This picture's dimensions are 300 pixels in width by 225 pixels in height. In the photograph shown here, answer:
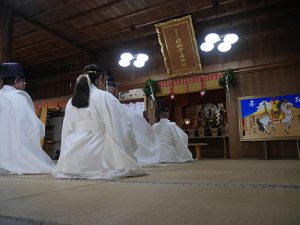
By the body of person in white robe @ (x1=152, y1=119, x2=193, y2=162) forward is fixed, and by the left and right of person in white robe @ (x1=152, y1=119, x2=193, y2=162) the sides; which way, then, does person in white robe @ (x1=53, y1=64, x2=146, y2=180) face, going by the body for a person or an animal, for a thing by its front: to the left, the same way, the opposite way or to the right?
the same way

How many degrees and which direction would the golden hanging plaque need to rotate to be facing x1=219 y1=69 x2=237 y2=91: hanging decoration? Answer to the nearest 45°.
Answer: approximately 90° to its left

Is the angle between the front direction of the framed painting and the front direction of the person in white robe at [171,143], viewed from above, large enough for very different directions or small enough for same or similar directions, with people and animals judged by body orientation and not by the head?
very different directions

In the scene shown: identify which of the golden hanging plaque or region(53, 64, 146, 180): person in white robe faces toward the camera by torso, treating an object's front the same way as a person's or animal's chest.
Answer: the golden hanging plaque

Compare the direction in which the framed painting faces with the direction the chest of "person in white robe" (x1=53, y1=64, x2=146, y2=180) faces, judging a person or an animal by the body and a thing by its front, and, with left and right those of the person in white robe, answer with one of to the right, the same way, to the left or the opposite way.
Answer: the opposite way

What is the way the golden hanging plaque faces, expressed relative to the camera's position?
facing the viewer

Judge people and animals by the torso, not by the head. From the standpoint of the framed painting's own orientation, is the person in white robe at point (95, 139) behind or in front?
in front

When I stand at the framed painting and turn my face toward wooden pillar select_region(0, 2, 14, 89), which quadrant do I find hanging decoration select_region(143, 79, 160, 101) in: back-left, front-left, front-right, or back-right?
front-right

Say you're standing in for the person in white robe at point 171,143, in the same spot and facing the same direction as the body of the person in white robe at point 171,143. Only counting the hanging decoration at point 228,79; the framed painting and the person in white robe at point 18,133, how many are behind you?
1

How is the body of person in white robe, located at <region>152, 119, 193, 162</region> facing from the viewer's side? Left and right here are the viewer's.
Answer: facing away from the viewer and to the right of the viewer

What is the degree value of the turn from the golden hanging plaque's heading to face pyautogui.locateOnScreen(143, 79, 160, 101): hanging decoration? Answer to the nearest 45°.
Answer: approximately 135° to its right

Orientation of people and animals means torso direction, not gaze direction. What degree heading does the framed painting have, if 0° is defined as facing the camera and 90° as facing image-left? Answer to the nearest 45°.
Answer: approximately 0°

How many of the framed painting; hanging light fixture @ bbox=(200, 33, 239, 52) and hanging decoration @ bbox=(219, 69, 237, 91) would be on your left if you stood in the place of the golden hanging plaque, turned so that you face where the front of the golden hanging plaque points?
3

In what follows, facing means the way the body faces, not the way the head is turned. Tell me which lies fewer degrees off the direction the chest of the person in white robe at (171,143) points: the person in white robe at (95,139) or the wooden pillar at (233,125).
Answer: the wooden pillar

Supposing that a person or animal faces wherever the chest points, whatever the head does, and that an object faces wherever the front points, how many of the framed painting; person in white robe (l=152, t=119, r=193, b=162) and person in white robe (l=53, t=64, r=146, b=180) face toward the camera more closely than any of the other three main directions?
1

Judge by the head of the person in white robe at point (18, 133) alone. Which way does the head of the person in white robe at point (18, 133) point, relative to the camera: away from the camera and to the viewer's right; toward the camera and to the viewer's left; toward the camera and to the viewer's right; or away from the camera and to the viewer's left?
away from the camera and to the viewer's right

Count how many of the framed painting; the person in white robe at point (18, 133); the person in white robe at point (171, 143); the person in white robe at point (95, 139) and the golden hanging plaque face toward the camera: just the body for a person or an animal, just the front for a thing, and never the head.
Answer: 2
